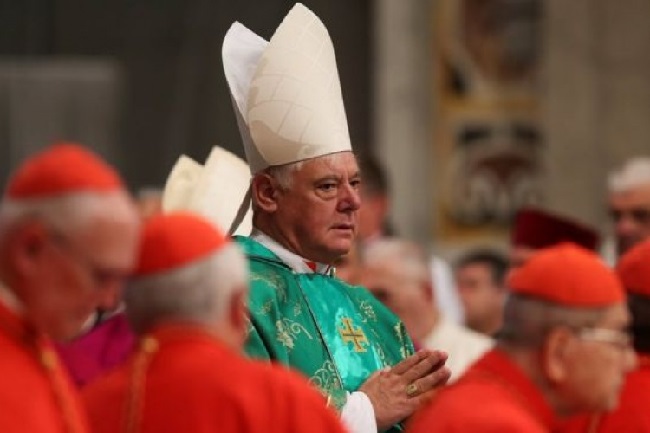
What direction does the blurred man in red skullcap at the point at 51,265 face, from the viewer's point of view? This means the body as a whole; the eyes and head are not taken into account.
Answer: to the viewer's right

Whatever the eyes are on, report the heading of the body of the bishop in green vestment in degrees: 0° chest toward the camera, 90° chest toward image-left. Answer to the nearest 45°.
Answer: approximately 315°

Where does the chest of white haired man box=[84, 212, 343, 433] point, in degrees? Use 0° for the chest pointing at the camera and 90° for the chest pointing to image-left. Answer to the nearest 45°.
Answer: approximately 225°

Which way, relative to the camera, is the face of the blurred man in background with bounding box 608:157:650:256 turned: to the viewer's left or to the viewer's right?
to the viewer's left

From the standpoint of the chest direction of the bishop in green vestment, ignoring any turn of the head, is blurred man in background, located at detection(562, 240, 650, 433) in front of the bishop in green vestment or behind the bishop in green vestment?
in front
